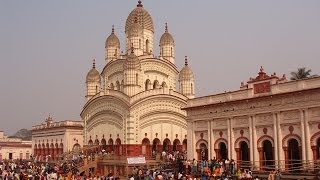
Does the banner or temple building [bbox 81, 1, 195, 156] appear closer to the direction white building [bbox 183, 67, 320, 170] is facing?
the banner

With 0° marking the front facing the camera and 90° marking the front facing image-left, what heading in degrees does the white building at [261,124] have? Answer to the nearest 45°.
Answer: approximately 45°

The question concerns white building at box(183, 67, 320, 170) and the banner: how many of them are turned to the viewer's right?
0

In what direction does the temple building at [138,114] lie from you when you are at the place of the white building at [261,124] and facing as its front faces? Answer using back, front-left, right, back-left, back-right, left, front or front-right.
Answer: right

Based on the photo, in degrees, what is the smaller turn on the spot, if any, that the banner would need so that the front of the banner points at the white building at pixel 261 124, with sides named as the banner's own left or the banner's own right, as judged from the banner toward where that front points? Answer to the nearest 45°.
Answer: approximately 45° to the banner's own left

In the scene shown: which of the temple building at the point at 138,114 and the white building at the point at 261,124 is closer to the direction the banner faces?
the white building

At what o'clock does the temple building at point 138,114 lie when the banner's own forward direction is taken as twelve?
The temple building is roughly at 6 o'clock from the banner.

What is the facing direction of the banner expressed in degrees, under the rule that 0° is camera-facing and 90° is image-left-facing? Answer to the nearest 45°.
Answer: approximately 0°
